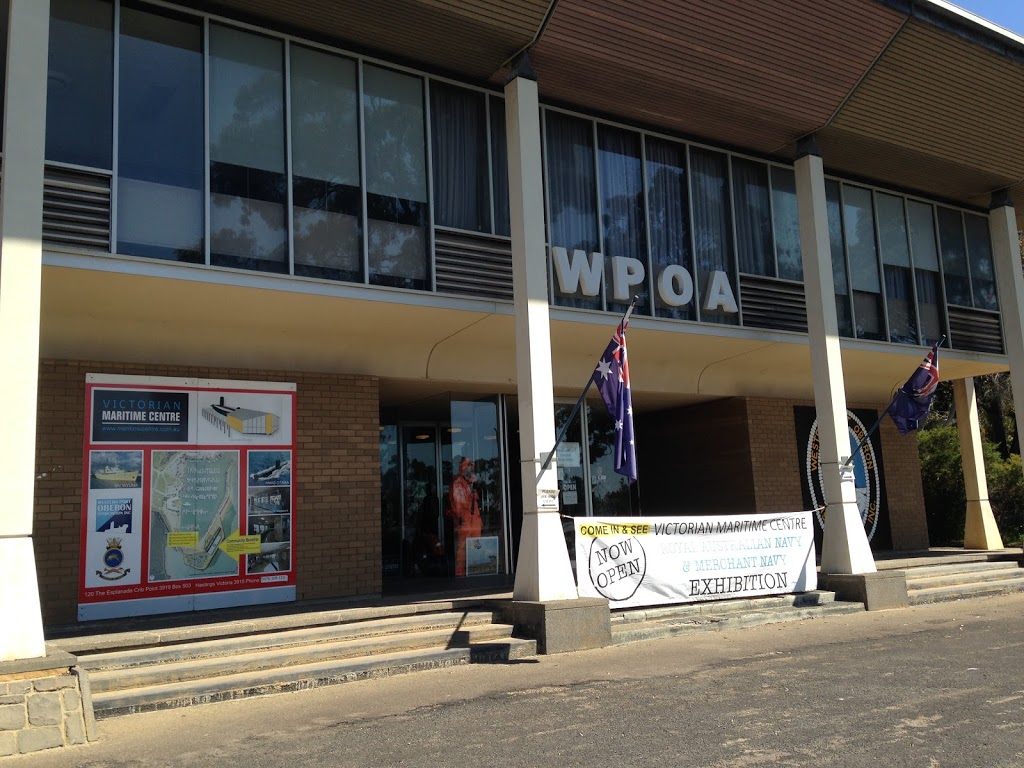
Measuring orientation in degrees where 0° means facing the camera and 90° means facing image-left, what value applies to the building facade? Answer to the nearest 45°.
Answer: approximately 315°

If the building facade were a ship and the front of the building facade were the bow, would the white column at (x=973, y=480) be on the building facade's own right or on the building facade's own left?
on the building facade's own left

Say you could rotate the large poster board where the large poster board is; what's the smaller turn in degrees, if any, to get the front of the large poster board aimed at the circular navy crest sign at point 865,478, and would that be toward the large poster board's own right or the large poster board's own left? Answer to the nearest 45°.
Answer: approximately 45° to the large poster board's own left

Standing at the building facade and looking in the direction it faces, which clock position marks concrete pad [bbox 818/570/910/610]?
The concrete pad is roughly at 10 o'clock from the building facade.
